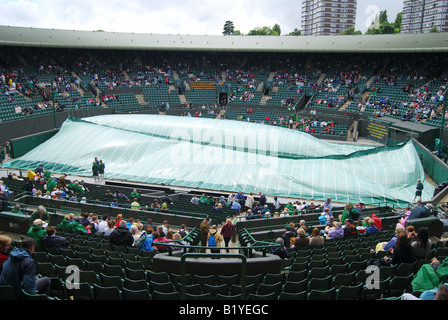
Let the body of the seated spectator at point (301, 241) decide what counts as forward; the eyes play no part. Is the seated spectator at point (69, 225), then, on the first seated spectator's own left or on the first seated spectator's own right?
on the first seated spectator's own left

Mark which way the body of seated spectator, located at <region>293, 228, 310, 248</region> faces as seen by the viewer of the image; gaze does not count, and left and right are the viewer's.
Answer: facing away from the viewer

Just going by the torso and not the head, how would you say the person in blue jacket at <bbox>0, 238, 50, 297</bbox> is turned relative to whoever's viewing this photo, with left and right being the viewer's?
facing away from the viewer and to the right of the viewer

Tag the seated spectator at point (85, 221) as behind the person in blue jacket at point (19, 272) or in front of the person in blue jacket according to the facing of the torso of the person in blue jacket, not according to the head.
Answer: in front

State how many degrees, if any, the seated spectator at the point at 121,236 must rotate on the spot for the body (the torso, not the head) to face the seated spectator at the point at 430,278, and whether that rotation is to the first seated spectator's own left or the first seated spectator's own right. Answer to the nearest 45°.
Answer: approximately 135° to the first seated spectator's own right

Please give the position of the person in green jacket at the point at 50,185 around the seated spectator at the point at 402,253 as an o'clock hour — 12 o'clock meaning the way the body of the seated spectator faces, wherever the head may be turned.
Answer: The person in green jacket is roughly at 11 o'clock from the seated spectator.

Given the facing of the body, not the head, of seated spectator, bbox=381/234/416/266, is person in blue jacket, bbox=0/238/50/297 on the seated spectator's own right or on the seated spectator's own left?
on the seated spectator's own left

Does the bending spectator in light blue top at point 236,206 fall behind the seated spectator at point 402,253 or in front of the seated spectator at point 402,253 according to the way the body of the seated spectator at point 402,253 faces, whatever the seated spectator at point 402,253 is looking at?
in front

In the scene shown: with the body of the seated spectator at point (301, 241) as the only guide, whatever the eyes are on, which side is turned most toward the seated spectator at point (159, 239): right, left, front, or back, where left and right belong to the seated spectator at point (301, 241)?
left

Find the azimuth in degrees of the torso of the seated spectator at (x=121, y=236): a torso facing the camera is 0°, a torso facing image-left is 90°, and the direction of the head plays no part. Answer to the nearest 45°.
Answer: approximately 180°

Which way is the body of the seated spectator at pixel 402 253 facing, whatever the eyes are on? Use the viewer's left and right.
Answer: facing away from the viewer and to the left of the viewer
